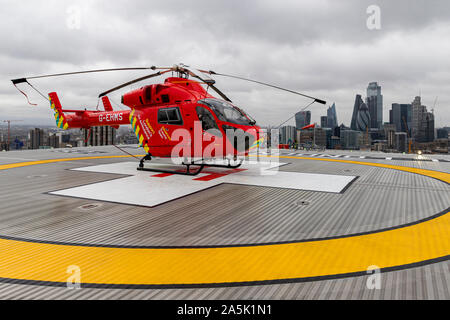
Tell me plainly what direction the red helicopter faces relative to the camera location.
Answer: facing the viewer and to the right of the viewer
